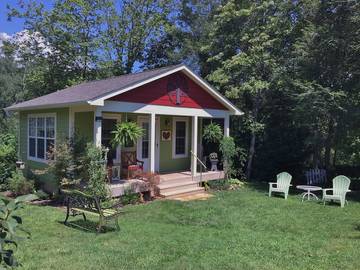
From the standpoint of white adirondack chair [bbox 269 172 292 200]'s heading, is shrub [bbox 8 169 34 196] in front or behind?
in front

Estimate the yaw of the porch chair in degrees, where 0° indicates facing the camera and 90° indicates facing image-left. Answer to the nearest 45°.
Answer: approximately 315°

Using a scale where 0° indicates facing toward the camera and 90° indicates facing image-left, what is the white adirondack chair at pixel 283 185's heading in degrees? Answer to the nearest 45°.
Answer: approximately 45°

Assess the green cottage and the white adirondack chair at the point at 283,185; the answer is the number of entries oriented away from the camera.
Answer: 0

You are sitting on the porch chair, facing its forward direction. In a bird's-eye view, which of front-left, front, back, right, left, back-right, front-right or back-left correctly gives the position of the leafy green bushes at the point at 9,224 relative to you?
front-right

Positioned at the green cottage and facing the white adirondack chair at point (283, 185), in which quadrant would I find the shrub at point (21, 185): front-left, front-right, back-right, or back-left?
back-right

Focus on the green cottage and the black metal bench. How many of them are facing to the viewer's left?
0
